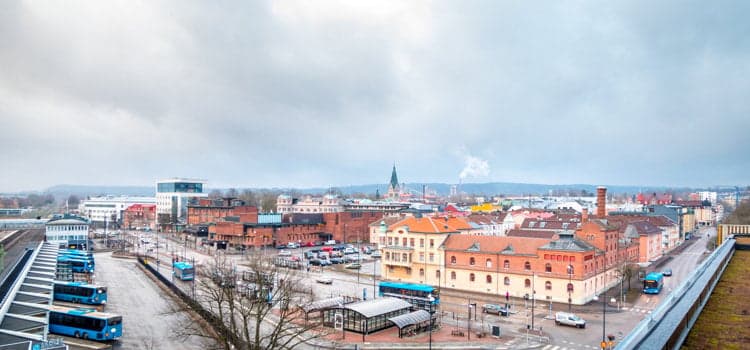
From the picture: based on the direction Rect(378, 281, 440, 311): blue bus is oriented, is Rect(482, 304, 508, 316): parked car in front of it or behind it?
in front

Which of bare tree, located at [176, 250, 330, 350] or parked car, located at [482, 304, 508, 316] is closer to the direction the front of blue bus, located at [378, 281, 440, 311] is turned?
the parked car

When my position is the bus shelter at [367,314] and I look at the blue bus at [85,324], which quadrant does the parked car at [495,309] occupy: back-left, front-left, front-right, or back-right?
back-right

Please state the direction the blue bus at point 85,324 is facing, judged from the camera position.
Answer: facing away from the viewer and to the left of the viewer

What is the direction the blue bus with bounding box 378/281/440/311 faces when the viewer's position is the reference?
facing the viewer and to the right of the viewer

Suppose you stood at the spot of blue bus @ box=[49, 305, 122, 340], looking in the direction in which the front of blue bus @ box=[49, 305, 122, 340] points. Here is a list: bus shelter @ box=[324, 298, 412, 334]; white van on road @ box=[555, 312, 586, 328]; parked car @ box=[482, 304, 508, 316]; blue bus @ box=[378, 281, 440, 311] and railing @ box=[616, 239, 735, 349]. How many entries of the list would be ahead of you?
0

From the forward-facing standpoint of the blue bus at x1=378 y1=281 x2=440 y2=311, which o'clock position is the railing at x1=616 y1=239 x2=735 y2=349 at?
The railing is roughly at 1 o'clock from the blue bus.

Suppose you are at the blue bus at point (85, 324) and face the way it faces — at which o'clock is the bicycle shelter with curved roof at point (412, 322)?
The bicycle shelter with curved roof is roughly at 5 o'clock from the blue bus.

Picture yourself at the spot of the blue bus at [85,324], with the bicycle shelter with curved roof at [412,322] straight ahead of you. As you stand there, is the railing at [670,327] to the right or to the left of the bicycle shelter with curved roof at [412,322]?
right

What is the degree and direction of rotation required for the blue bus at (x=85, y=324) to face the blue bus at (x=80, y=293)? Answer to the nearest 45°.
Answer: approximately 45° to its right

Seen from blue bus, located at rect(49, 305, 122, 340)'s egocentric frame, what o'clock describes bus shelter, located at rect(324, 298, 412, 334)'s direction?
The bus shelter is roughly at 5 o'clock from the blue bus.

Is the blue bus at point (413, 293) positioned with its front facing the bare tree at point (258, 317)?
no

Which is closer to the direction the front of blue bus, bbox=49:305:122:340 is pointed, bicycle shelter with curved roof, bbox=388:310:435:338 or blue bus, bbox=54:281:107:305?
the blue bus

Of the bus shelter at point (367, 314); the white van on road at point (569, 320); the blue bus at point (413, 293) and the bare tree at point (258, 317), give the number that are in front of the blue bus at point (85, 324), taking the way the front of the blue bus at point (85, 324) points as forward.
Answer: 0

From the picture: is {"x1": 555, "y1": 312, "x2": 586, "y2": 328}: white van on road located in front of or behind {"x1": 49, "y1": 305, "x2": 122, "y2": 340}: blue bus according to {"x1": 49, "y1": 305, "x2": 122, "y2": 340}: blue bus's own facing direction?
behind

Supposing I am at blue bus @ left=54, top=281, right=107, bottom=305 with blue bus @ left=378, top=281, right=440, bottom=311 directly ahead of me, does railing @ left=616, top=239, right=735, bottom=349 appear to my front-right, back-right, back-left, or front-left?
front-right

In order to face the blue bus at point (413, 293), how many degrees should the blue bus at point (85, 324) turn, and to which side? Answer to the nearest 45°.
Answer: approximately 135° to its right

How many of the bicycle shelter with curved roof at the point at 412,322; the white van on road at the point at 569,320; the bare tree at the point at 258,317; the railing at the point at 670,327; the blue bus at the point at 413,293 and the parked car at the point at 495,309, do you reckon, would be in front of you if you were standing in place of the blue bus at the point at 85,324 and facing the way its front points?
0

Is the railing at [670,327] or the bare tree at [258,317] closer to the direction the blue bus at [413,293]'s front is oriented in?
the railing
